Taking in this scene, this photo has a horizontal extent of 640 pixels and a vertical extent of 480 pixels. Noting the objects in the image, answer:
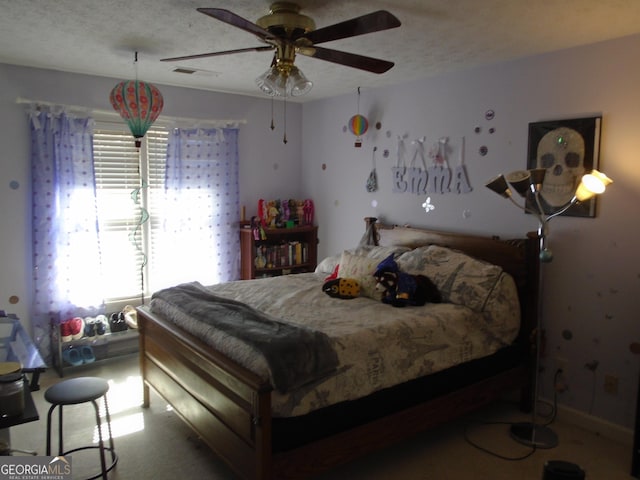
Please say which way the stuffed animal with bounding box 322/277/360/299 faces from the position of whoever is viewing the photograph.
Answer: facing to the left of the viewer

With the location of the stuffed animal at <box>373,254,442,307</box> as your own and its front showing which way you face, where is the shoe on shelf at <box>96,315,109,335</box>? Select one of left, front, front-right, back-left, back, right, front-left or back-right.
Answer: front-right

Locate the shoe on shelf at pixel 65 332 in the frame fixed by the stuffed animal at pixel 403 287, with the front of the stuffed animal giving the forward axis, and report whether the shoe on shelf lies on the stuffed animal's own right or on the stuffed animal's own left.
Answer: on the stuffed animal's own right

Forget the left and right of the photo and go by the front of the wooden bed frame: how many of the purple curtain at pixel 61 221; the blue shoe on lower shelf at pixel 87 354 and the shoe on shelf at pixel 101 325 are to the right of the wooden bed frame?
3

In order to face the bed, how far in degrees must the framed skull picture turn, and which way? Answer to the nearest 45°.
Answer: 0° — it already faces it

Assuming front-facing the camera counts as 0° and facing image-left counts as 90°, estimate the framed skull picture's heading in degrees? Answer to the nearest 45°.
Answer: approximately 45°
